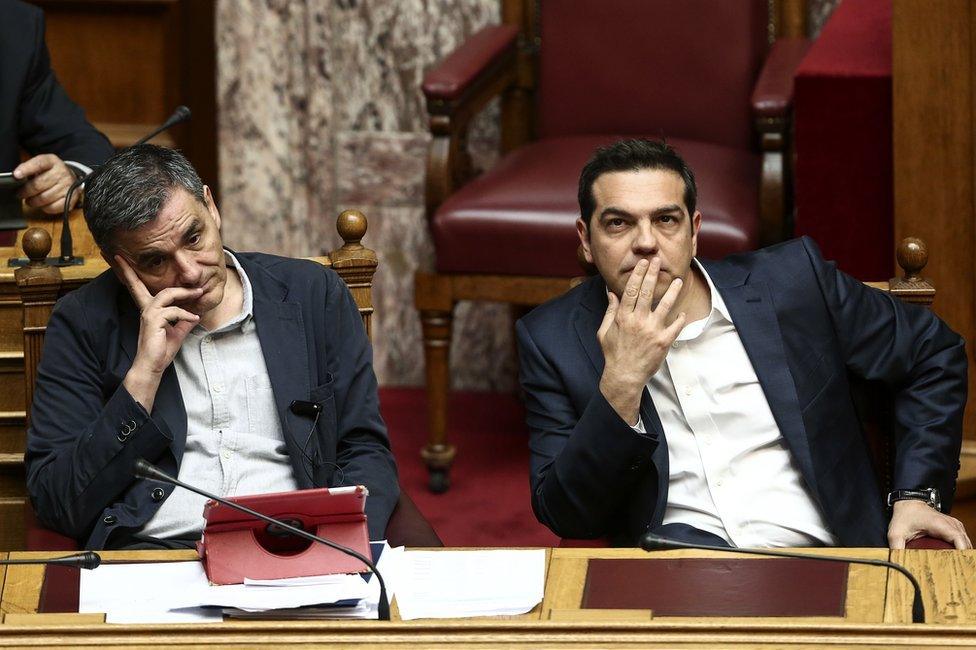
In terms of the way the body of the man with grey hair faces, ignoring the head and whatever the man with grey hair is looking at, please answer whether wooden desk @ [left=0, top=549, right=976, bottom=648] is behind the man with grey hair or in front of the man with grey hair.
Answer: in front

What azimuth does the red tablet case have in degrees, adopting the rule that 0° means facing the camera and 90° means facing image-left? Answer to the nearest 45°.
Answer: approximately 180°

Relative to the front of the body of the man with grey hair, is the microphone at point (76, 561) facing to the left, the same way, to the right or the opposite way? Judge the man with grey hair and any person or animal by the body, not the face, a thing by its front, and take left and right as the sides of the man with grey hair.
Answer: to the left

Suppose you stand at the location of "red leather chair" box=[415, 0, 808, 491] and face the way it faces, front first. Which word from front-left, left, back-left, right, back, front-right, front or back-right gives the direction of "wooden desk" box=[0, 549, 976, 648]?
front

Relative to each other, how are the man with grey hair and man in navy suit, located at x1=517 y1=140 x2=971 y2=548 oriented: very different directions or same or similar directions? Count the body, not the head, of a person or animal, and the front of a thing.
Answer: same or similar directions

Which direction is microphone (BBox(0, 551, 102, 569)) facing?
to the viewer's right

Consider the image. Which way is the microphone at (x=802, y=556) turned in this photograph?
to the viewer's left

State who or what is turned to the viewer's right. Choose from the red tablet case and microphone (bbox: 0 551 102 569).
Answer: the microphone

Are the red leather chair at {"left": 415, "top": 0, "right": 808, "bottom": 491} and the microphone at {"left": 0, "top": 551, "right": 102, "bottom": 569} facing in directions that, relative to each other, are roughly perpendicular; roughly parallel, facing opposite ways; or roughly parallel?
roughly perpendicular

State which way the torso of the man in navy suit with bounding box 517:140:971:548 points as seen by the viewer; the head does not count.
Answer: toward the camera

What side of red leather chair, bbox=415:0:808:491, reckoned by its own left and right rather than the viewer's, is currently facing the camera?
front

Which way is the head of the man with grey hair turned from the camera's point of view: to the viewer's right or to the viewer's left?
to the viewer's right
